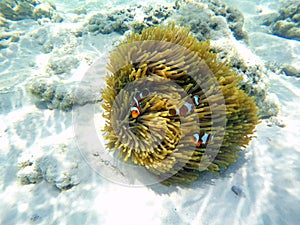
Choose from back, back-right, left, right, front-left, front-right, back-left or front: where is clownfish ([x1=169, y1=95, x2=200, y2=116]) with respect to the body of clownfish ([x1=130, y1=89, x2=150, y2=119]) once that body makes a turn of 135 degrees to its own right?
right

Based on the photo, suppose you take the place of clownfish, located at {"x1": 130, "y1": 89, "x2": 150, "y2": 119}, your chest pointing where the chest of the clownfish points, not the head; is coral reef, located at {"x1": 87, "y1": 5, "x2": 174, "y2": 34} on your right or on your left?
on your right

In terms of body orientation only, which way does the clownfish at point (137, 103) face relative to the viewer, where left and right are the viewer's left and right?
facing the viewer and to the left of the viewer
